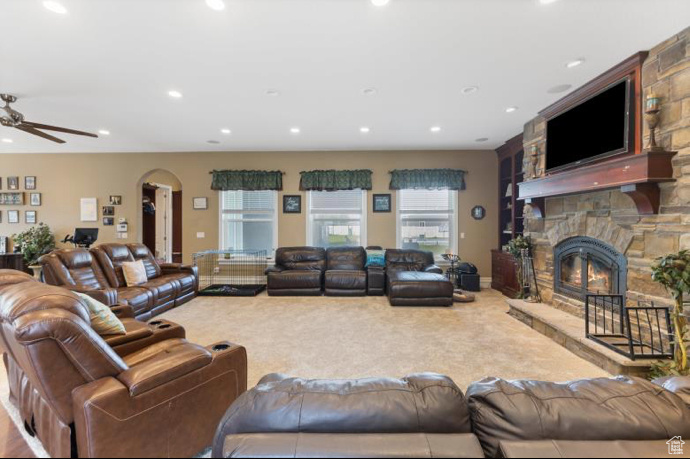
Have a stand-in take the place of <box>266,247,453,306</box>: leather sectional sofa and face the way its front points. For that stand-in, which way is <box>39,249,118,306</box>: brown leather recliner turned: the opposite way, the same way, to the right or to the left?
to the left

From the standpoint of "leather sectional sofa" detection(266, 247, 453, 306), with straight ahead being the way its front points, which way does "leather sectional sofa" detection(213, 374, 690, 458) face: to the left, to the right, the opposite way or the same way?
the opposite way

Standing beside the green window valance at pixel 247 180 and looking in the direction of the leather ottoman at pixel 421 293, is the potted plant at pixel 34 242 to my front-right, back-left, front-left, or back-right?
back-right

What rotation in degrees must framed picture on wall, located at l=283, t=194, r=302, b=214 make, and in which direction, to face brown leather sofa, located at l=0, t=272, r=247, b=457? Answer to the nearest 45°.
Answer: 0° — it already faces it

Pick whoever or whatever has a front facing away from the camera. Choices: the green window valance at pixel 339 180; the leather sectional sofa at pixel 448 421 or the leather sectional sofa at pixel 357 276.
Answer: the leather sectional sofa at pixel 448 421

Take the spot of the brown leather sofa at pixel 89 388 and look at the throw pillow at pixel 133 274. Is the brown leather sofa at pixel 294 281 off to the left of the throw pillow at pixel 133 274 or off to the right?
right

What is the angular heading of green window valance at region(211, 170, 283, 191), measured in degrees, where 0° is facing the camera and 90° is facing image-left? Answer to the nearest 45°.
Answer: approximately 0°

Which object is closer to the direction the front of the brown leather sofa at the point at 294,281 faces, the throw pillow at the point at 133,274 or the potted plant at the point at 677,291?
the potted plant

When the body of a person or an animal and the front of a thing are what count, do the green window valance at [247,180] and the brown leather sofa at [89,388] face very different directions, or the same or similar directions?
very different directions

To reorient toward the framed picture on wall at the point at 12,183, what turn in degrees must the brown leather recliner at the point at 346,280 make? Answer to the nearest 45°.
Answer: approximately 90° to its right

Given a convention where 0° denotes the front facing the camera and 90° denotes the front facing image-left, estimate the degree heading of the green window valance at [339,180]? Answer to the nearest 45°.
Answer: approximately 0°
